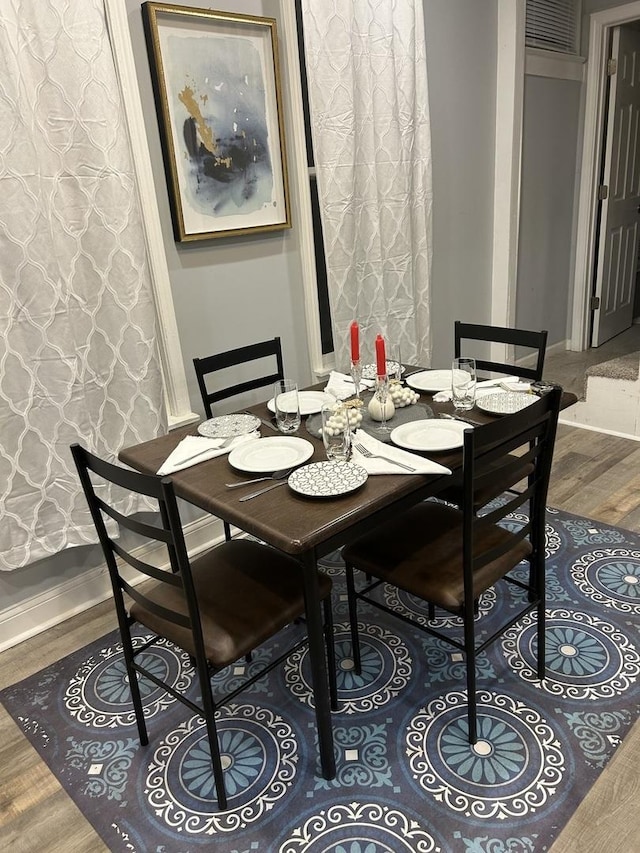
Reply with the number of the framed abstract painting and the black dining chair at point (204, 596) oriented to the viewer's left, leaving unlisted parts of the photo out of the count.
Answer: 0

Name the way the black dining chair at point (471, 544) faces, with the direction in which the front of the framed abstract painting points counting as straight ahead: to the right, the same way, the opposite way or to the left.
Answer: the opposite way

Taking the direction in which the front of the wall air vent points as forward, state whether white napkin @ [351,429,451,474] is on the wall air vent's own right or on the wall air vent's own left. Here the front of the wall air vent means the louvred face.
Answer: on the wall air vent's own right

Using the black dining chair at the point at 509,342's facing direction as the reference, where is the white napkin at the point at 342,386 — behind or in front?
in front

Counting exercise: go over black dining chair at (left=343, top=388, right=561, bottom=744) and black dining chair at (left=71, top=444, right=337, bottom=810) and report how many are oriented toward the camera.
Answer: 0

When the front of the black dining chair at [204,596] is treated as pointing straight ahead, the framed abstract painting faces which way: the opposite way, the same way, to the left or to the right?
to the right

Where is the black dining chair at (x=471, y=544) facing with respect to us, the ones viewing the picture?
facing away from the viewer and to the left of the viewer

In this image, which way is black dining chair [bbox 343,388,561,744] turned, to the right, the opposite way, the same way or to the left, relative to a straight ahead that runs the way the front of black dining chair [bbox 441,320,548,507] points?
to the right

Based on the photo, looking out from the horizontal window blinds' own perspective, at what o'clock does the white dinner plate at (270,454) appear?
The white dinner plate is roughly at 2 o'clock from the horizontal window blinds.

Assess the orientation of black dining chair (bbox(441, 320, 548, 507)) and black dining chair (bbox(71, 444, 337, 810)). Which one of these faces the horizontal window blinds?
black dining chair (bbox(71, 444, 337, 810))

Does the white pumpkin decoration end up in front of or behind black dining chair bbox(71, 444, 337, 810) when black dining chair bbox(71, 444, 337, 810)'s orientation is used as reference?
in front

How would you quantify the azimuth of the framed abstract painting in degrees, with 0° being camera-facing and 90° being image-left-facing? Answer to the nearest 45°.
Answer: approximately 315°
